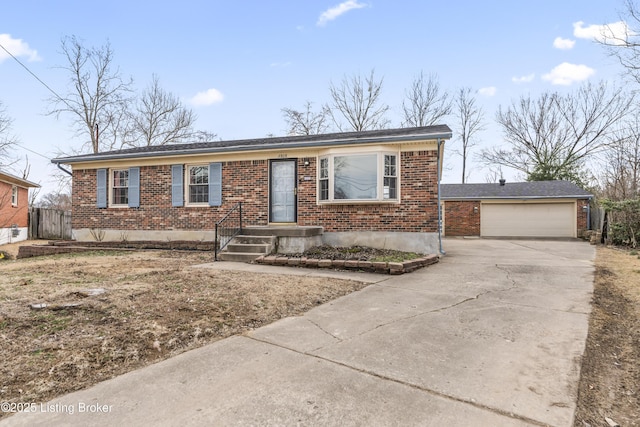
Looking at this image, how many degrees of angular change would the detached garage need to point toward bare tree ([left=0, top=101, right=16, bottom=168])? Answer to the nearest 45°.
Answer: approximately 45° to its right

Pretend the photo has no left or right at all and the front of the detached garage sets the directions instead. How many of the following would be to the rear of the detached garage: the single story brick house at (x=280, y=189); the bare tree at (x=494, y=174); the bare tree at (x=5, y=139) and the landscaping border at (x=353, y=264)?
1

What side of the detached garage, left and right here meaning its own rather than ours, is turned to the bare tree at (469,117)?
back

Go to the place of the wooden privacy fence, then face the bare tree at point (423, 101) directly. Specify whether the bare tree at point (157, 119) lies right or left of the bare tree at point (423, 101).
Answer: left

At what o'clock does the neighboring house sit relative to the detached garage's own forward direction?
The neighboring house is roughly at 2 o'clock from the detached garage.

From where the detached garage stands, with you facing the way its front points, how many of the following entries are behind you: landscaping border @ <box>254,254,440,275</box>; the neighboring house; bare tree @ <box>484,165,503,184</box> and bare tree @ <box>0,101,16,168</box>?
1

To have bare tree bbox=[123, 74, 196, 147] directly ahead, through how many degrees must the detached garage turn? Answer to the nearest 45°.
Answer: approximately 90° to its right

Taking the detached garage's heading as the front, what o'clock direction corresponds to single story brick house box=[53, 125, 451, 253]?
The single story brick house is roughly at 1 o'clock from the detached garage.

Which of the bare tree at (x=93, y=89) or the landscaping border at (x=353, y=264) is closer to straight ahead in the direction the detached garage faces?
the landscaping border

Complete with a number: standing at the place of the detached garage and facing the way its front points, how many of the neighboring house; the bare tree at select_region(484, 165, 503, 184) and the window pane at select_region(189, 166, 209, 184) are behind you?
1

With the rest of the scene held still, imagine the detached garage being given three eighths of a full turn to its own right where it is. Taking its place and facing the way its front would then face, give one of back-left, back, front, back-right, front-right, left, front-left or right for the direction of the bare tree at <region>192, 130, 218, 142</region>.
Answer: front-left

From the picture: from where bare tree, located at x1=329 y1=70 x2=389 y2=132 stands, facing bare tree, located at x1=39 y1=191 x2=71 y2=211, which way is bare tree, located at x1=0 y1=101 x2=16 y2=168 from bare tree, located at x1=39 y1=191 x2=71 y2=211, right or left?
left

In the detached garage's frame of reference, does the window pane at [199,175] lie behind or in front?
in front

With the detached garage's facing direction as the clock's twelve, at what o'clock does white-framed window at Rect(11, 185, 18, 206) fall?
The white-framed window is roughly at 2 o'clock from the detached garage.

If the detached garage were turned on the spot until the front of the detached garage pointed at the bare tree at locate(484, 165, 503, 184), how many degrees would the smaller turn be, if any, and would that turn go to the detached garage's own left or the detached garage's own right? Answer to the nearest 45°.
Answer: approximately 180°

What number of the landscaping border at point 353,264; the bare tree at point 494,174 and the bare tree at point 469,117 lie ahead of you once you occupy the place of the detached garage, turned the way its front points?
1

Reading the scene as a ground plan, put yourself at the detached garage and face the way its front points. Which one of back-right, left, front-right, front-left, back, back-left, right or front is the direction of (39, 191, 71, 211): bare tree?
right

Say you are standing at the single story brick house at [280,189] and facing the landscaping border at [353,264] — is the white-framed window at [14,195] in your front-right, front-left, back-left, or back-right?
back-right

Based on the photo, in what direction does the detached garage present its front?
toward the camera

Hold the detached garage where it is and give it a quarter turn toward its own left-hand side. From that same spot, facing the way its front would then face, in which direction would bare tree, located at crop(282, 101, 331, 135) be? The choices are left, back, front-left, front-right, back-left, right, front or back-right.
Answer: back
